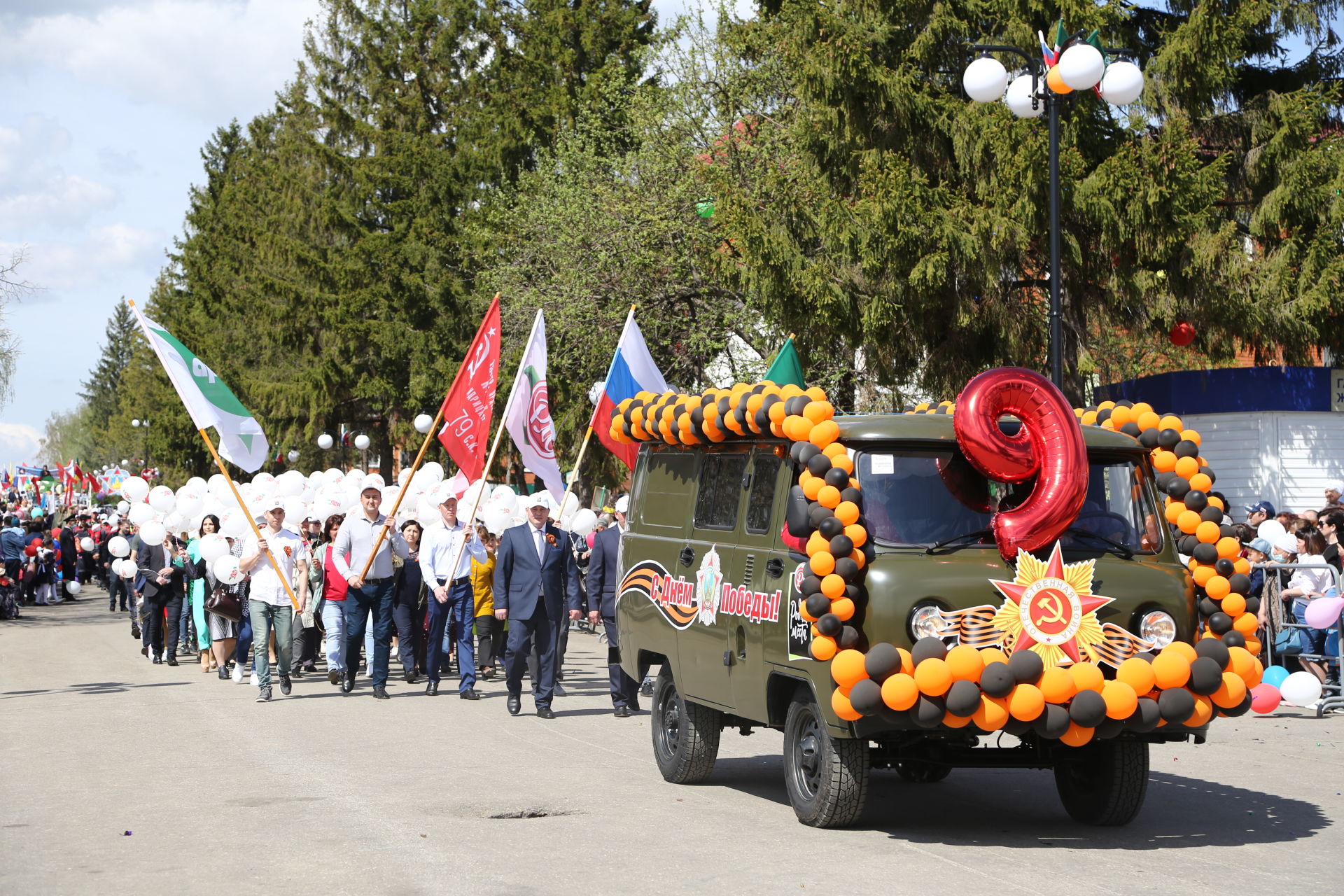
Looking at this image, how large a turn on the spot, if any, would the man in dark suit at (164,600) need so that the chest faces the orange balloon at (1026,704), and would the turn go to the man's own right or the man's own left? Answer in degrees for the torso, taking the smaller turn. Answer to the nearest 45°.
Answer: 0° — they already face it

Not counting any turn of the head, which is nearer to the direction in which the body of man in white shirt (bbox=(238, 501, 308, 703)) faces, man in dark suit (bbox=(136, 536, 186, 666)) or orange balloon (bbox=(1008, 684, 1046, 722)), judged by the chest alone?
the orange balloon

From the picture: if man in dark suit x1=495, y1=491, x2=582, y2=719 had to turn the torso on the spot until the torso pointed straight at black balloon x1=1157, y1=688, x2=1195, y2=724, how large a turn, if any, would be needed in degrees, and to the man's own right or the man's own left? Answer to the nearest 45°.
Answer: approximately 45° to the man's own left

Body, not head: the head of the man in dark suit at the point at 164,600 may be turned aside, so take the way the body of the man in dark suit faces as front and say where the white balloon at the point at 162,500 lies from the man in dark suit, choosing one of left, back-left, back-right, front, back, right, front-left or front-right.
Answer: back

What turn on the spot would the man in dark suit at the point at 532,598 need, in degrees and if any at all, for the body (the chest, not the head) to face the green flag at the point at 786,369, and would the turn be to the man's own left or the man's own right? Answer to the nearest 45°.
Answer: approximately 90° to the man's own left

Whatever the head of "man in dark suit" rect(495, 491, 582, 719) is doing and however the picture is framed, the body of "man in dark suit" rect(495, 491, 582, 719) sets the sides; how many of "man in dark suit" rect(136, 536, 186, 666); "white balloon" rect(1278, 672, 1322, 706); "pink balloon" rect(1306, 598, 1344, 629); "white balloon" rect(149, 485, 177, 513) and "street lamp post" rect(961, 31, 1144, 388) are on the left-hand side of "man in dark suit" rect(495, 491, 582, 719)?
3
